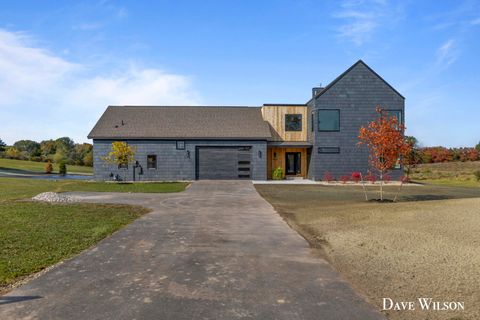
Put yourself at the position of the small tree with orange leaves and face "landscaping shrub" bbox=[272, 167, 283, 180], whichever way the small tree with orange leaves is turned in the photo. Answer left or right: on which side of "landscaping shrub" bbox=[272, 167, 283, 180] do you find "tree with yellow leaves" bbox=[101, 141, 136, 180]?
left

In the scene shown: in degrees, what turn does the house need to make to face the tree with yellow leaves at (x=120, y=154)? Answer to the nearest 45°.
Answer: approximately 90° to its right

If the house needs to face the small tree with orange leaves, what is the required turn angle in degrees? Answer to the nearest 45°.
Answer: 0° — it already faces it

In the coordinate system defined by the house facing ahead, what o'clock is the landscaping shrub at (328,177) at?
The landscaping shrub is roughly at 9 o'clock from the house.

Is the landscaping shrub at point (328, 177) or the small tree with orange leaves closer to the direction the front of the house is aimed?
the small tree with orange leaves

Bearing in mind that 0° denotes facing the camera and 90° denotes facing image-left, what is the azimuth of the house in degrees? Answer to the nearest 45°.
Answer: approximately 0°

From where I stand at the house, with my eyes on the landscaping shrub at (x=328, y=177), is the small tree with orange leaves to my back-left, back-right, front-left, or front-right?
front-right
